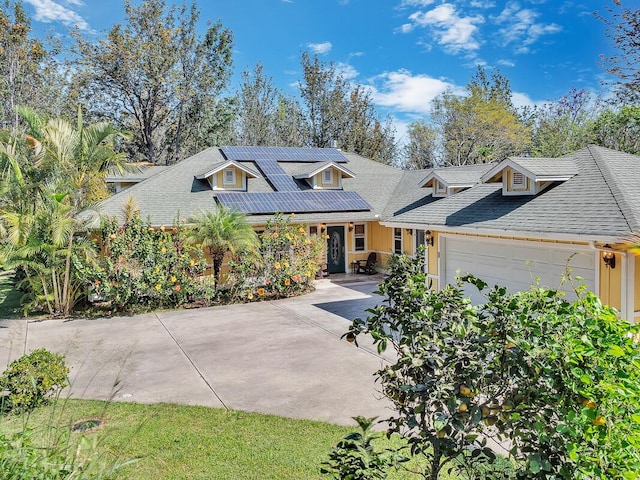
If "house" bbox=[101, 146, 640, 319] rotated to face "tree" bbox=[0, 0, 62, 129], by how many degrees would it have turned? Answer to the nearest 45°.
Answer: approximately 135° to its right

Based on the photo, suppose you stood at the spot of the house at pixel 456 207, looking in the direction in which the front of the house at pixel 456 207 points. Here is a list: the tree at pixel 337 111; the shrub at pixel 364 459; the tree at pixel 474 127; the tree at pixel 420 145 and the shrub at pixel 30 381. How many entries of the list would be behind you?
3

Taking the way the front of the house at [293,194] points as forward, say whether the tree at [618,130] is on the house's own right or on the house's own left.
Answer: on the house's own left

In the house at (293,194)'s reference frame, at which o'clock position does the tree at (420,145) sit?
The tree is roughly at 7 o'clock from the house.

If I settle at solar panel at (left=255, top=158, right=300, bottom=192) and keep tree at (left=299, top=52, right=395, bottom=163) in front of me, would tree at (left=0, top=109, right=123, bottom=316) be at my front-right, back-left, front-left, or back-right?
back-left

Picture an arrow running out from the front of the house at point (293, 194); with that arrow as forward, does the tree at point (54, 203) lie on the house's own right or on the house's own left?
on the house's own right

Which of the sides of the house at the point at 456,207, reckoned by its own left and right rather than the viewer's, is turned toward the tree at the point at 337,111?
back

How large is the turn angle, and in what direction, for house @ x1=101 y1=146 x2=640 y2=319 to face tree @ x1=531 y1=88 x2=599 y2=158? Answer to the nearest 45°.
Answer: approximately 135° to its left

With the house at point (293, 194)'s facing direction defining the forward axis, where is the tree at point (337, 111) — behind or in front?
behind

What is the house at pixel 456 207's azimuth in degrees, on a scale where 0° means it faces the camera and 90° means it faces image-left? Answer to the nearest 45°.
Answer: approximately 0°

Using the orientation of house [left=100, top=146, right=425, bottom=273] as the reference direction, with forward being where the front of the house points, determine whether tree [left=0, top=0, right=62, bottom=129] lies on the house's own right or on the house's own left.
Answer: on the house's own right
